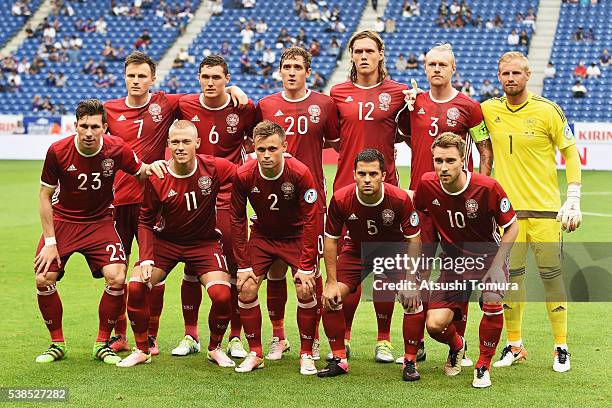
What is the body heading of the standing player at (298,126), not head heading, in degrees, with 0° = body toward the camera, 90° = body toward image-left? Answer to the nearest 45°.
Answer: approximately 0°

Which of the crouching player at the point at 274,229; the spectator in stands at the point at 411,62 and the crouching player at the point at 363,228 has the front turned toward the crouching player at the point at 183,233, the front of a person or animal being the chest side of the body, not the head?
the spectator in stands

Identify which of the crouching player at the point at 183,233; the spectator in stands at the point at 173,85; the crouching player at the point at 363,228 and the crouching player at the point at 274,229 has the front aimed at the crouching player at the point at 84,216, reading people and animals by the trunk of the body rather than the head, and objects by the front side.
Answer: the spectator in stands

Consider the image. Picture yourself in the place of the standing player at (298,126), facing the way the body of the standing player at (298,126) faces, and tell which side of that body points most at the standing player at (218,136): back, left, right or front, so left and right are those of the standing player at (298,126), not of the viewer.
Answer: right

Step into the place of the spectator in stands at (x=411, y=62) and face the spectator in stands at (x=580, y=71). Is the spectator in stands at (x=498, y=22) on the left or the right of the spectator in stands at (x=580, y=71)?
left

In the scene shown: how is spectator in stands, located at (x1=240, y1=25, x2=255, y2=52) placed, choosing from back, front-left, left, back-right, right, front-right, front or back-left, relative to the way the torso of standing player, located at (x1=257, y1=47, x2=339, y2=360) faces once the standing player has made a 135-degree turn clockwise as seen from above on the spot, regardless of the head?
front-right
